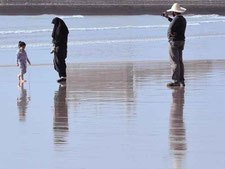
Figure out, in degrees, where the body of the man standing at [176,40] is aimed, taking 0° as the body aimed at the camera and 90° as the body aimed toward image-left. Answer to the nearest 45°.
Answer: approximately 90°

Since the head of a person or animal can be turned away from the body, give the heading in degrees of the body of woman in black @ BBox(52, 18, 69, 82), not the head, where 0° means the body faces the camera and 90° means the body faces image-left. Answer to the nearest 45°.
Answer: approximately 90°

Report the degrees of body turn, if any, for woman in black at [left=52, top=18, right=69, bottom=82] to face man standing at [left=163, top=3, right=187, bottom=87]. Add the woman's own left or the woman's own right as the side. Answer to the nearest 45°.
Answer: approximately 135° to the woman's own left

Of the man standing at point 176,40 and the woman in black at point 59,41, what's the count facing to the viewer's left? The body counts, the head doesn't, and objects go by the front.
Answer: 2
